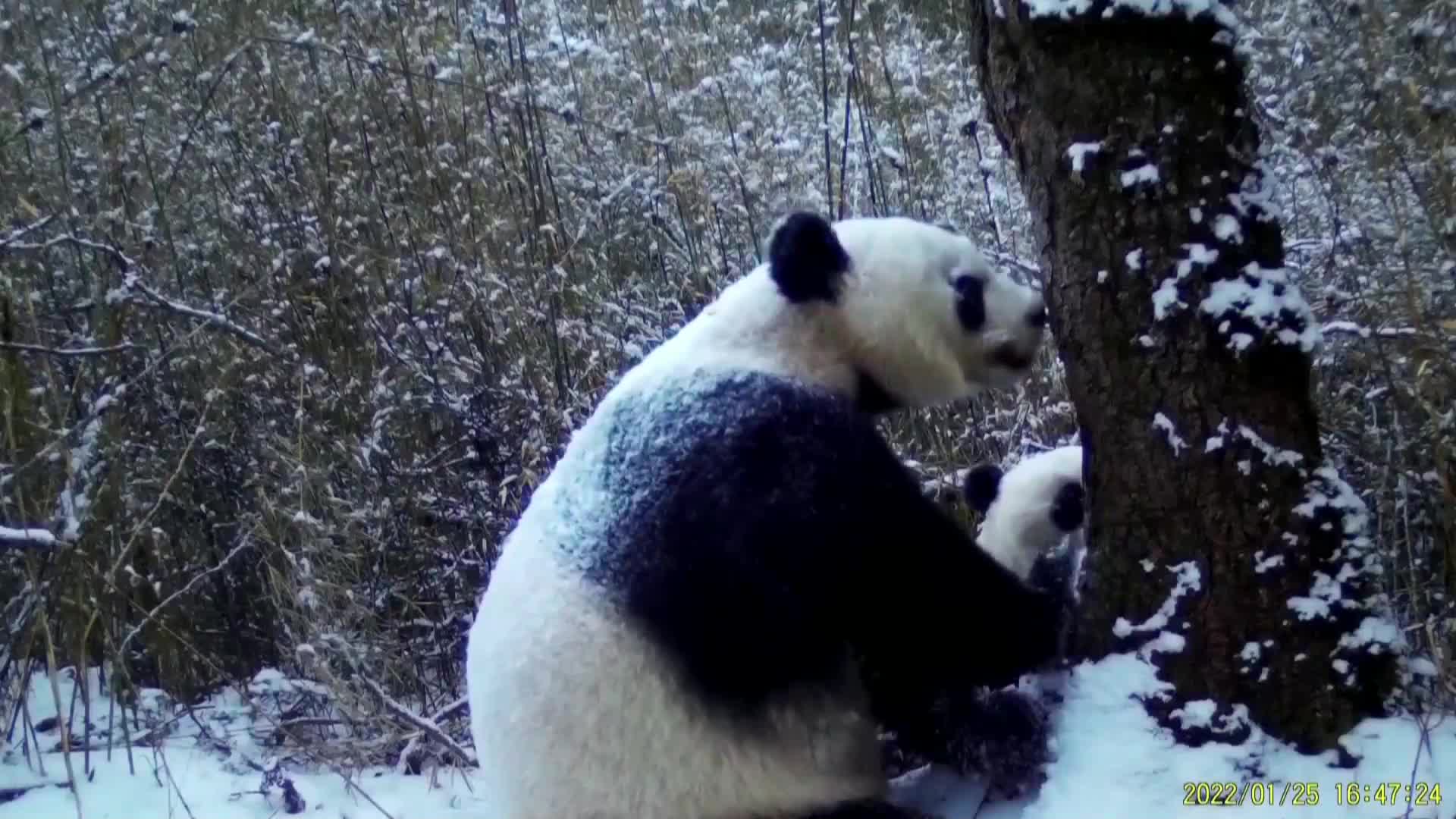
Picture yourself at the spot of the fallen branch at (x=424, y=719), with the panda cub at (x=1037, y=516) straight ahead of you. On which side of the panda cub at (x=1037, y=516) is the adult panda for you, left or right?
right

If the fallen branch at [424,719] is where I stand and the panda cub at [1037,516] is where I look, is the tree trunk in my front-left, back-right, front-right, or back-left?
front-right

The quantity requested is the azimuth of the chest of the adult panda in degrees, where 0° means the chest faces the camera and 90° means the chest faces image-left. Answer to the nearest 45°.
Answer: approximately 270°

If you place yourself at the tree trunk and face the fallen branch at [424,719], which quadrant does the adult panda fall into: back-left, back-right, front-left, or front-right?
front-left

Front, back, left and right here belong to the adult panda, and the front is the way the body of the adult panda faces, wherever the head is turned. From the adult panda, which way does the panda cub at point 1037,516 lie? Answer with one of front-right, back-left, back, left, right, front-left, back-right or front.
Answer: front-left

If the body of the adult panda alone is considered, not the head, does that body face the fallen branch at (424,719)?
no

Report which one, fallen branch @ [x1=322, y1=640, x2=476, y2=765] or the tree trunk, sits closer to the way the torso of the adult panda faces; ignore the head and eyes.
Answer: the tree trunk

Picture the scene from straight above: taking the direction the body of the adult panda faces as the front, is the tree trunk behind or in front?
in front
